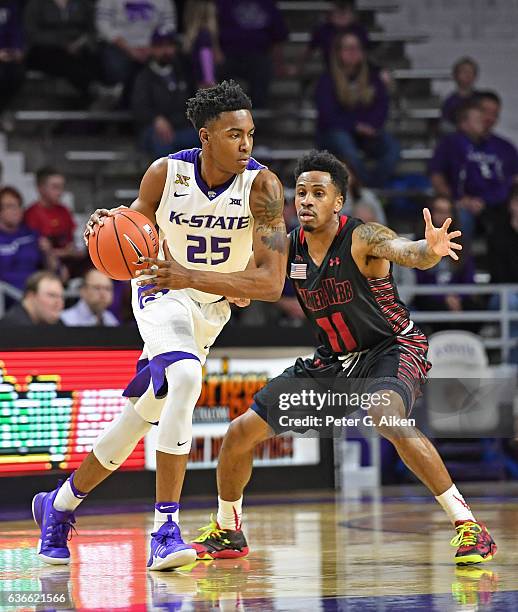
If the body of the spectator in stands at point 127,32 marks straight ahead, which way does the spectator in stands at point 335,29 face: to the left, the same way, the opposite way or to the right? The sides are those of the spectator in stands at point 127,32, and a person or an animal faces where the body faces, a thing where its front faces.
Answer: the same way

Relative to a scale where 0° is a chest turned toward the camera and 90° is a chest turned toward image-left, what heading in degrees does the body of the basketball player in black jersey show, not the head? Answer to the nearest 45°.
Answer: approximately 45°

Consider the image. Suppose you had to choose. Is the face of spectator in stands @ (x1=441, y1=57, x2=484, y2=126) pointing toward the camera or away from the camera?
toward the camera

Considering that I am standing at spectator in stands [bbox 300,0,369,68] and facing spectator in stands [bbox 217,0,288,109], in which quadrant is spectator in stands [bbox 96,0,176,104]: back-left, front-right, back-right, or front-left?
front-right

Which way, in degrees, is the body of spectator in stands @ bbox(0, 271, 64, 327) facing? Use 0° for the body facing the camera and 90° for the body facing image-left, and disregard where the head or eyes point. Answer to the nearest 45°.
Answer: approximately 315°

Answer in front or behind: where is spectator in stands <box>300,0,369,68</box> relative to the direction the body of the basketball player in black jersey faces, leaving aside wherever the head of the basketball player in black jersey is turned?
behind

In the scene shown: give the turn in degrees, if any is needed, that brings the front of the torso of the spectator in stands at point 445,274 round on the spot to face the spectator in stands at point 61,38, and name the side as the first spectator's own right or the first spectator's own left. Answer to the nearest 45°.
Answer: approximately 90° to the first spectator's own right

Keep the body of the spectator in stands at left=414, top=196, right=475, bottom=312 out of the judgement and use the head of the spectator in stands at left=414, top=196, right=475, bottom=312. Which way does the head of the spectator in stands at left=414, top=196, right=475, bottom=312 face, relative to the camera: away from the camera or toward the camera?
toward the camera

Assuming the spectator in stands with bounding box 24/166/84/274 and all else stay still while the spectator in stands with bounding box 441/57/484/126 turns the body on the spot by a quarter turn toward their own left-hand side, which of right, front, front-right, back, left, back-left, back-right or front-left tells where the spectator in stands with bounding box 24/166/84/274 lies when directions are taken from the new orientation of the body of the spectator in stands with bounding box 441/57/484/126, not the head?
back-right

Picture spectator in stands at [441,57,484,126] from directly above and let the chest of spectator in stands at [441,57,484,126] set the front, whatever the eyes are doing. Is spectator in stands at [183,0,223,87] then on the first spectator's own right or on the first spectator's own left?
on the first spectator's own right

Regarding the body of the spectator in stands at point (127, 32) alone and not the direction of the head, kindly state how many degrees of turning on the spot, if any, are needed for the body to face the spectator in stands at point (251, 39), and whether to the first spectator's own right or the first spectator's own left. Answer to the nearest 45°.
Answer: approximately 45° to the first spectator's own left

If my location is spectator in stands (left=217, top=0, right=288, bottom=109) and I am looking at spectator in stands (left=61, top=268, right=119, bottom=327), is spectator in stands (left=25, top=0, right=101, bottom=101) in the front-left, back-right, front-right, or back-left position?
front-right

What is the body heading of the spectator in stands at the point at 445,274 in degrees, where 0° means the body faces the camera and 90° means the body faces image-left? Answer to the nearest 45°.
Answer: approximately 0°

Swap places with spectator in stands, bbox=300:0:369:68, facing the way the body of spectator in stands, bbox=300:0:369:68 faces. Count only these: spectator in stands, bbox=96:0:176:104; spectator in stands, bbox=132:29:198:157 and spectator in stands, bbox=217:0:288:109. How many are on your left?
0

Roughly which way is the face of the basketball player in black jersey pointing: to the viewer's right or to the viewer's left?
to the viewer's left

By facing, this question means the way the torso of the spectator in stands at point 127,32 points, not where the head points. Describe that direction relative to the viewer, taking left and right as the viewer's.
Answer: facing the viewer

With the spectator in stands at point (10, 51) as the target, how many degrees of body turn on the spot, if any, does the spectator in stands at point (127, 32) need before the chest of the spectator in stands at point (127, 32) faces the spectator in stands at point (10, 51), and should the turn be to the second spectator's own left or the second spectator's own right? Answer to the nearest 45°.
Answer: approximately 45° to the second spectator's own right
